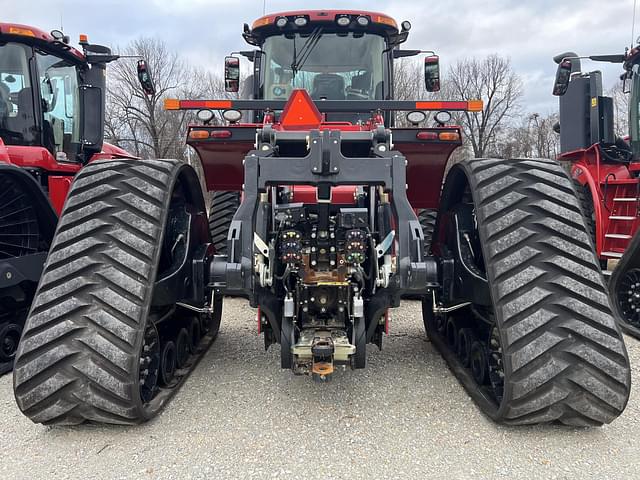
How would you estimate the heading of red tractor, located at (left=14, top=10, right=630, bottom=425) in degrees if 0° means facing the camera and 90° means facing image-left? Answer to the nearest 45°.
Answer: approximately 180°

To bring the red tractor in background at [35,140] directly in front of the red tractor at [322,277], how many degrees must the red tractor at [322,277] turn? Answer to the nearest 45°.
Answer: approximately 45° to its left
